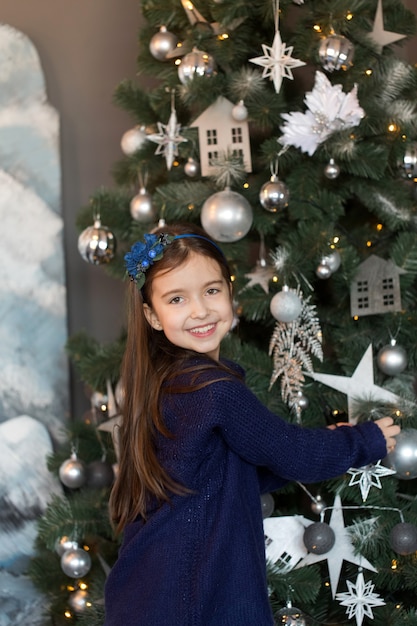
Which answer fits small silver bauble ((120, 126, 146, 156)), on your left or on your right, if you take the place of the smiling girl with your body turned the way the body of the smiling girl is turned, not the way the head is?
on your left

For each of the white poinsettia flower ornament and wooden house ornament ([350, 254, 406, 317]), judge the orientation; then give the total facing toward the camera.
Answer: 2

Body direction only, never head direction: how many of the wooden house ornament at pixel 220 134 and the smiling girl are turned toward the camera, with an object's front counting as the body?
1

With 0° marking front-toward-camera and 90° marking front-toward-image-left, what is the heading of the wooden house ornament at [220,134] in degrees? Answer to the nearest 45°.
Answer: approximately 0°
